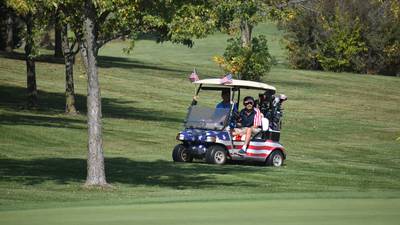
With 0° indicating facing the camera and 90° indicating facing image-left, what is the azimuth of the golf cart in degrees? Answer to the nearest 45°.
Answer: approximately 45°
